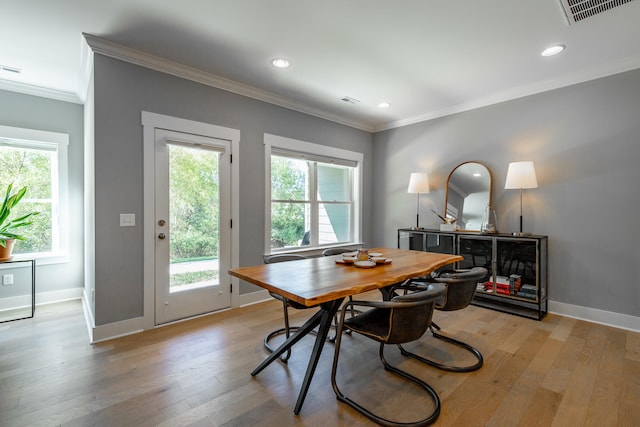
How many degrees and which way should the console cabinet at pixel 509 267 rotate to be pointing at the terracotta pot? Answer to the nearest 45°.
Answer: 0° — it already faces it

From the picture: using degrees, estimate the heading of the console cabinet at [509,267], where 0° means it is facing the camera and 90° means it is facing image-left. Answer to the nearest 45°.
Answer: approximately 45°

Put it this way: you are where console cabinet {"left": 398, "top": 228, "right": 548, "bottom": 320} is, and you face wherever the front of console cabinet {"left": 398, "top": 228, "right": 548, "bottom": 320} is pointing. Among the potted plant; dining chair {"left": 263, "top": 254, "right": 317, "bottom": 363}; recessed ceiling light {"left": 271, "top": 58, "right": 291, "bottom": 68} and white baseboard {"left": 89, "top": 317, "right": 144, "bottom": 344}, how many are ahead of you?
4

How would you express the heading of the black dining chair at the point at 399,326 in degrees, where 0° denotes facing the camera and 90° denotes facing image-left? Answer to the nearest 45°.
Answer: approximately 135°

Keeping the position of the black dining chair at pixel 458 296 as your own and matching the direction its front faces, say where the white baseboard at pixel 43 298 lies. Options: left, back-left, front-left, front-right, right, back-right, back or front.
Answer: front-left

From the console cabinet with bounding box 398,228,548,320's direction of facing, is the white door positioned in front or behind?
in front

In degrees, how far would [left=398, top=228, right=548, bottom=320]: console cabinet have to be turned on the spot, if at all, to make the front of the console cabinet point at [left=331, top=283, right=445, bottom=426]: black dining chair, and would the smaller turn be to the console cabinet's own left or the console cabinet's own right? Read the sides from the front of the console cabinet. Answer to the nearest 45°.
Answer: approximately 45° to the console cabinet's own left

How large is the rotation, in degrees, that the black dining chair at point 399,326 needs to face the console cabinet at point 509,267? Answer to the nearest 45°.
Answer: approximately 90° to its right

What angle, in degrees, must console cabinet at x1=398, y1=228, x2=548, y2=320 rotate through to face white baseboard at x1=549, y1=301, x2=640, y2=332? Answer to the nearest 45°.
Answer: approximately 135° to its left

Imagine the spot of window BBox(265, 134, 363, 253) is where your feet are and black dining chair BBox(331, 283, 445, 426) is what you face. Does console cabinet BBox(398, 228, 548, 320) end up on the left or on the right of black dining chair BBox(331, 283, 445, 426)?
left

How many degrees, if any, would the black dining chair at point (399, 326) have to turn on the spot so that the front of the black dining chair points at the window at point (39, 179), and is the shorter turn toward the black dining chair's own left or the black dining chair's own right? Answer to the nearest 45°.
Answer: approximately 45° to the black dining chair's own left
